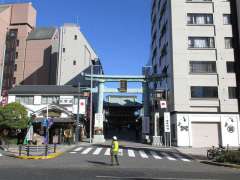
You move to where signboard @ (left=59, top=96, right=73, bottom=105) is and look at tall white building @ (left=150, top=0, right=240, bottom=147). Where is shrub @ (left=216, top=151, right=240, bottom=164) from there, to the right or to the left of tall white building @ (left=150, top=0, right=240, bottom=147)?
right

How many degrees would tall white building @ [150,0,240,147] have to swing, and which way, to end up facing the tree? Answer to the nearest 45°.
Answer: approximately 45° to its right

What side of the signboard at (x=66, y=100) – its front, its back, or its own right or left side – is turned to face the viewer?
front

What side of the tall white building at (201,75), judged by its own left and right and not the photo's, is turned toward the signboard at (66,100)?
right

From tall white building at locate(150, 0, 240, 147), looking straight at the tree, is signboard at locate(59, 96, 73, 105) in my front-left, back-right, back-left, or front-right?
front-right

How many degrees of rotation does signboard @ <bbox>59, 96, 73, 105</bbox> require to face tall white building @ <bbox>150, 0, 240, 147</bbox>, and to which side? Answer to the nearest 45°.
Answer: approximately 45° to its left

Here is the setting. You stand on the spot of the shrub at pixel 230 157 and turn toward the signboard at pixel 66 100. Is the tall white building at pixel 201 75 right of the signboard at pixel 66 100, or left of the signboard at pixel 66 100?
right

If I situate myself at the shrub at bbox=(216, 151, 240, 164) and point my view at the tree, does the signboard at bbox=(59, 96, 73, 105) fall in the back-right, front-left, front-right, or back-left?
front-right

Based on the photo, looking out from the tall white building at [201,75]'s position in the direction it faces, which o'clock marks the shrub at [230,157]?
The shrub is roughly at 12 o'clock from the tall white building.

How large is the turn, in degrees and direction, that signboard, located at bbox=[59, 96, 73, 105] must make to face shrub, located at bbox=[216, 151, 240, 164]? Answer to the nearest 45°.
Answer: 0° — it already faces it

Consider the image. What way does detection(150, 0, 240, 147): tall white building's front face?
toward the camera

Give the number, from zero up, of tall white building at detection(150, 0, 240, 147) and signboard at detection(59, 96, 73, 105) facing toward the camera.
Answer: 2
